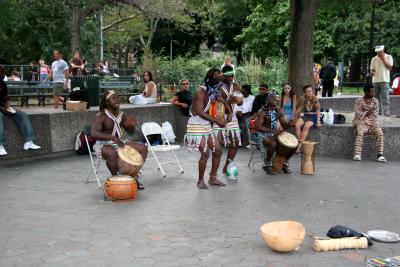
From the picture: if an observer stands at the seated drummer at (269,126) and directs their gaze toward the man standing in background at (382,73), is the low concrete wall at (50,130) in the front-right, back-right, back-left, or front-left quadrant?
back-left

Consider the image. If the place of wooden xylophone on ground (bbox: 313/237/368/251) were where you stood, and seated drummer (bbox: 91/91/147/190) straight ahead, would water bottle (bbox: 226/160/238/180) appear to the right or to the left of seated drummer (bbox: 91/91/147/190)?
right

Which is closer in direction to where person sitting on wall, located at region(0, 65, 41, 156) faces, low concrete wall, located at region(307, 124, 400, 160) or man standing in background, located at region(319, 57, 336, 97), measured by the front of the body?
the low concrete wall
